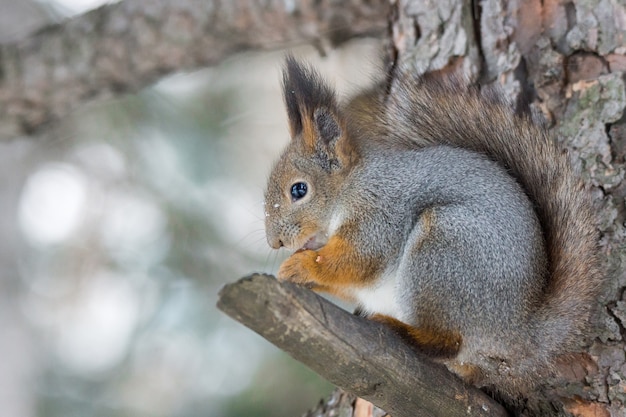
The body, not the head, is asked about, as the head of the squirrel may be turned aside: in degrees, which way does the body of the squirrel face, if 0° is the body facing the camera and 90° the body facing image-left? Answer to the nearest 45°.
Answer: approximately 90°
